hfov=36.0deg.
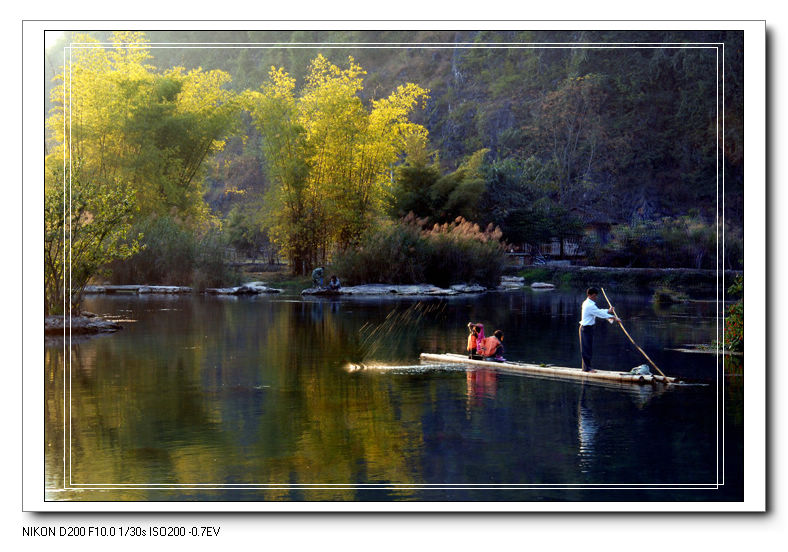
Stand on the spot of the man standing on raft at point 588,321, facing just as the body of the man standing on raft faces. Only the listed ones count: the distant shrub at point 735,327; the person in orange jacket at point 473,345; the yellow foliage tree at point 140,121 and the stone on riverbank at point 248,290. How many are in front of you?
1

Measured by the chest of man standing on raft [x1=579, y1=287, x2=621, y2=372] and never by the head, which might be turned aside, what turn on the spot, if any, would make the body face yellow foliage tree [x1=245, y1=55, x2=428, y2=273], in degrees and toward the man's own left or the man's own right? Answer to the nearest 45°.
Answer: approximately 135° to the man's own left

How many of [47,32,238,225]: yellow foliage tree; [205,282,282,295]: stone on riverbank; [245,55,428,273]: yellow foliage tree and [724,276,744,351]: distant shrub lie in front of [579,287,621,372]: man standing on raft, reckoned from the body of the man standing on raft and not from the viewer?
1

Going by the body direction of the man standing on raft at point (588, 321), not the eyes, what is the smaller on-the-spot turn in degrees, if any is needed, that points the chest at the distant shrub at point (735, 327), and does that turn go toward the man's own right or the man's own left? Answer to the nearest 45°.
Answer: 0° — they already face it

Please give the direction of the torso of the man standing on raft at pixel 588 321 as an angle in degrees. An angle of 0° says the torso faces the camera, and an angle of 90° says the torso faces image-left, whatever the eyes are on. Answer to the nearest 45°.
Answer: approximately 270°
